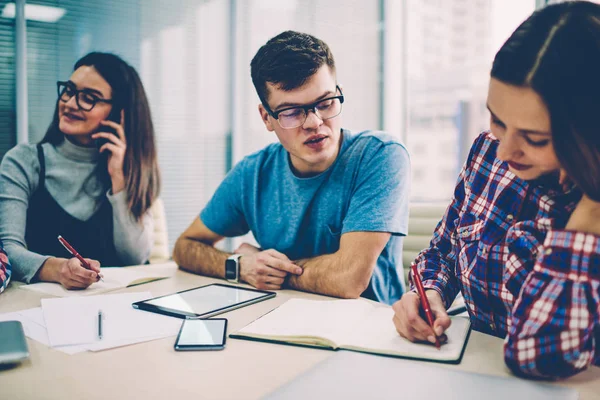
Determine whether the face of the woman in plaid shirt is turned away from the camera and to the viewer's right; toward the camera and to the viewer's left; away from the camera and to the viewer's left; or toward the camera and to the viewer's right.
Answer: toward the camera and to the viewer's left

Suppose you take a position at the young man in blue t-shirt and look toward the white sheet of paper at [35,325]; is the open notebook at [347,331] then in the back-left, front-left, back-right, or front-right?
front-left

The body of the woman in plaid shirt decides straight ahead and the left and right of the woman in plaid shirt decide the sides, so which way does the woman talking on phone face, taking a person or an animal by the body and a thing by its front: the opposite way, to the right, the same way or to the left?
to the left

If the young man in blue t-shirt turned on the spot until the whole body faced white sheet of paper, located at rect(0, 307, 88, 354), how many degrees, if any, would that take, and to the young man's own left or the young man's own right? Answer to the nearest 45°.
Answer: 0° — they already face it

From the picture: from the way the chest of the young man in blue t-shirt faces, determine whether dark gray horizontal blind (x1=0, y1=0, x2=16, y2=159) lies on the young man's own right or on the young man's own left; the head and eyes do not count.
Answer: on the young man's own right

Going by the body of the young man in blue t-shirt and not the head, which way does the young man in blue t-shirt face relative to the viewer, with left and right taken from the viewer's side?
facing the viewer and to the left of the viewer

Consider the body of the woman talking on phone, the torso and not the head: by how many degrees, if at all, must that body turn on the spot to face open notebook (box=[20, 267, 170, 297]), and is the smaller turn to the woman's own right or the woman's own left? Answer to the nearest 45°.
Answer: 0° — they already face it

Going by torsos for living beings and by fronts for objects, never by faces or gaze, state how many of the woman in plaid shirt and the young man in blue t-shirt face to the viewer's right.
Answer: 0

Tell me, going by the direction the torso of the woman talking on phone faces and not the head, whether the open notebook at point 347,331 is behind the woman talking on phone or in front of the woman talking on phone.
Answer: in front

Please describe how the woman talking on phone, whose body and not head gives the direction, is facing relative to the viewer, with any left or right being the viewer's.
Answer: facing the viewer

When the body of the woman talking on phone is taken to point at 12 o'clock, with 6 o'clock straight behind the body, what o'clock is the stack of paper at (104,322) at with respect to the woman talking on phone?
The stack of paper is roughly at 12 o'clock from the woman talking on phone.

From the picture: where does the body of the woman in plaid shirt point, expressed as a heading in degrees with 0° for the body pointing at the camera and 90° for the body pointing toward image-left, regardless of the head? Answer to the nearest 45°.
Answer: approximately 45°
